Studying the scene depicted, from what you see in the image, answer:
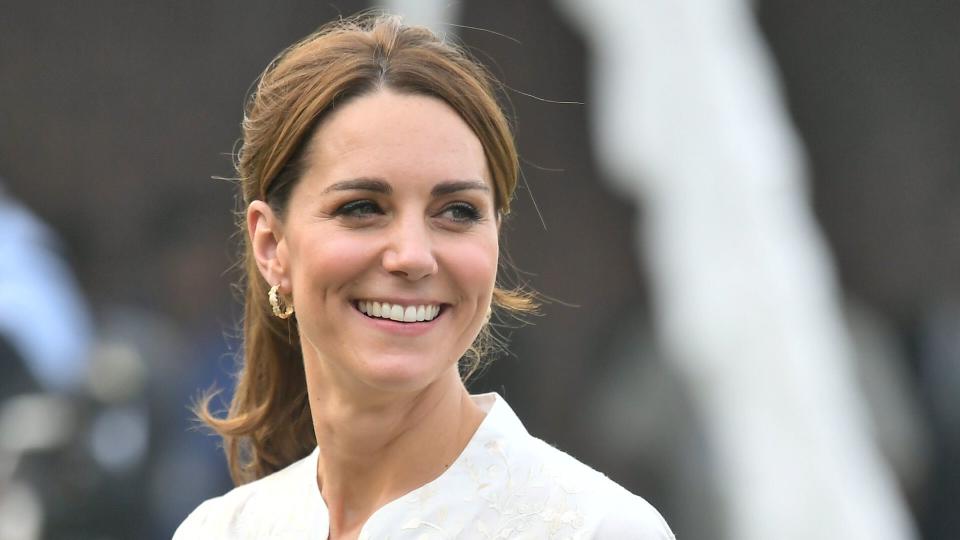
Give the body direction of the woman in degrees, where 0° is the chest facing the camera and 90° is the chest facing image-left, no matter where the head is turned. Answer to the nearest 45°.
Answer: approximately 45°

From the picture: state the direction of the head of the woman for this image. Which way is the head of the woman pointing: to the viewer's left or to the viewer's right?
to the viewer's right
